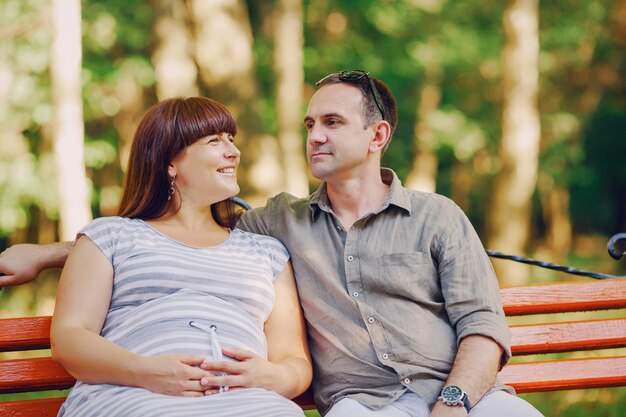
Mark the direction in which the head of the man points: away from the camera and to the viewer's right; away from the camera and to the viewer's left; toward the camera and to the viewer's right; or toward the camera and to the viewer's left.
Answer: toward the camera and to the viewer's left

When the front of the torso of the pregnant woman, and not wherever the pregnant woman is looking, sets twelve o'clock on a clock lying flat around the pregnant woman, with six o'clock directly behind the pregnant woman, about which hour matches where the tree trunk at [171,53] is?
The tree trunk is roughly at 6 o'clock from the pregnant woman.

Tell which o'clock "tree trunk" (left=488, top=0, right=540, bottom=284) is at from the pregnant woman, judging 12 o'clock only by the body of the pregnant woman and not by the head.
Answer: The tree trunk is roughly at 7 o'clock from the pregnant woman.

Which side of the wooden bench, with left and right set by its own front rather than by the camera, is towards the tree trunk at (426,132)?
back

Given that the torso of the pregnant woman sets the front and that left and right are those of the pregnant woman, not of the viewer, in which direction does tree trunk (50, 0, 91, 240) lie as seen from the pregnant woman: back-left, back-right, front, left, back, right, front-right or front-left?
back

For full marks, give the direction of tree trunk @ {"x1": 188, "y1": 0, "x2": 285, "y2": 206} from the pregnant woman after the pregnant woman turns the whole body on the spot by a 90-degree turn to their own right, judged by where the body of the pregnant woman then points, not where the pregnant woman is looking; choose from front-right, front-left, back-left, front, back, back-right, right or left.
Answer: right

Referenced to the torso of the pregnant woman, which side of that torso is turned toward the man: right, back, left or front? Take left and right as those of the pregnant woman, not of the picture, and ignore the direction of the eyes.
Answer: left

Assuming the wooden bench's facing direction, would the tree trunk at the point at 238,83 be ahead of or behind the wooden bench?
behind

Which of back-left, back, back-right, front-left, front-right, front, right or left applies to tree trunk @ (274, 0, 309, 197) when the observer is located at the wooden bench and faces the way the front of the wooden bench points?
back

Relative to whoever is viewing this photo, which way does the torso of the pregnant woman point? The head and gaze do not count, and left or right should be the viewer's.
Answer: facing the viewer

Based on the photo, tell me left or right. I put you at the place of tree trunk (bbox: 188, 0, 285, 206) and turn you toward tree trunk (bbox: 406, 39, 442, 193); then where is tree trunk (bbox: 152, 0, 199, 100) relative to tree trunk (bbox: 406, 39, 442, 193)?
left
